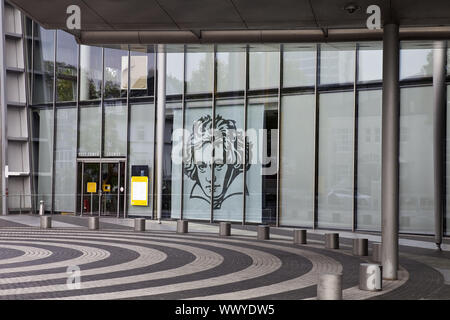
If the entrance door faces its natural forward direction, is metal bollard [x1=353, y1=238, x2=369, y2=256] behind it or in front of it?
in front

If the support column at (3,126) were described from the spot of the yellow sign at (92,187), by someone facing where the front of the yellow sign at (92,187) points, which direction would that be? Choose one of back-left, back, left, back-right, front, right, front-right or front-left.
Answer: right

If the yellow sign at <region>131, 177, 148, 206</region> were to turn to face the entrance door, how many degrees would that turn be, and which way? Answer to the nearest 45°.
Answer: approximately 135° to its right

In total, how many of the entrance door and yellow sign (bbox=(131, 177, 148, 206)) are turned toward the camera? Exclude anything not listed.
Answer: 2

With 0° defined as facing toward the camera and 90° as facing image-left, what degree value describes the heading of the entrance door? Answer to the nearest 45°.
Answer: approximately 0°

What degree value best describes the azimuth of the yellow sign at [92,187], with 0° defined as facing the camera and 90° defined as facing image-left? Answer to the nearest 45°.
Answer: approximately 0°

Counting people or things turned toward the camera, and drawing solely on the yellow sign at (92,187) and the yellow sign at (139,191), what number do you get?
2

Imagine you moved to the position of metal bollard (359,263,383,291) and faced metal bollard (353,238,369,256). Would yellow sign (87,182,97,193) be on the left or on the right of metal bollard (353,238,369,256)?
left

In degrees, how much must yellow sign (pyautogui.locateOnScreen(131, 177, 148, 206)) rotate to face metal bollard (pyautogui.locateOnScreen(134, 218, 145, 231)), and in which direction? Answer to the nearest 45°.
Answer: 0° — it already faces it
